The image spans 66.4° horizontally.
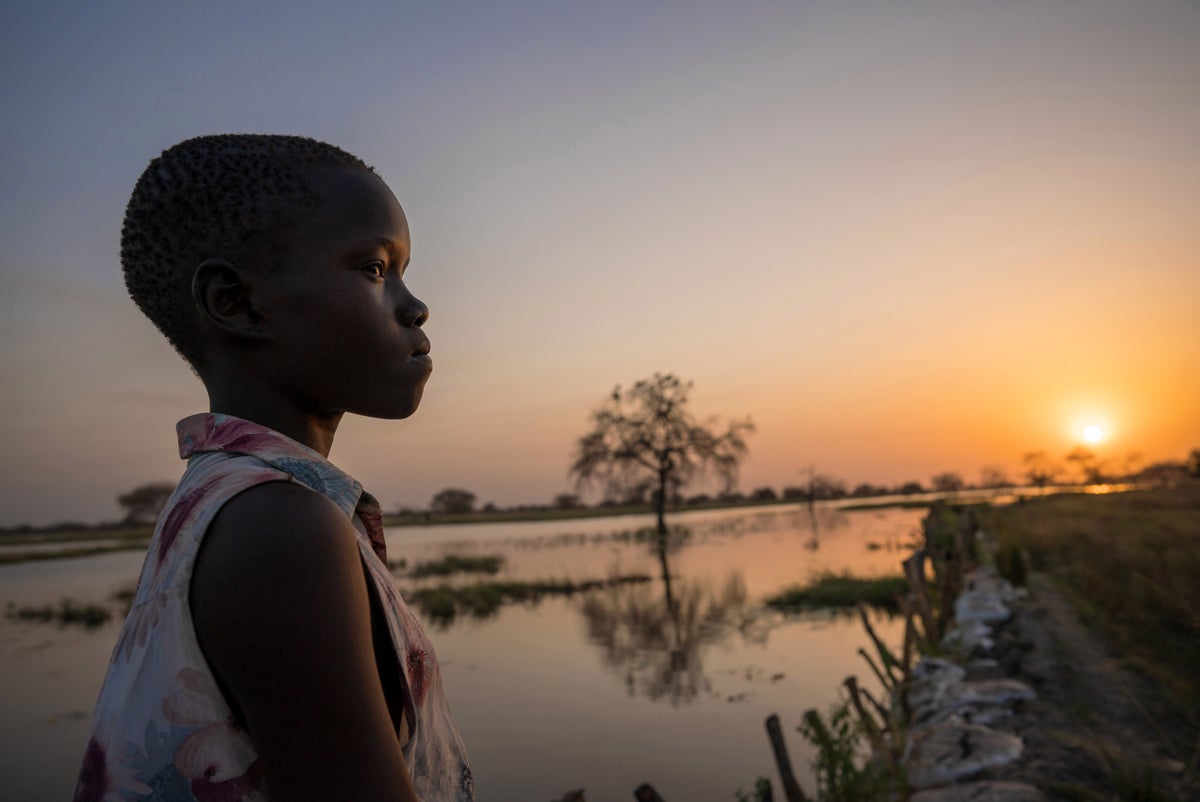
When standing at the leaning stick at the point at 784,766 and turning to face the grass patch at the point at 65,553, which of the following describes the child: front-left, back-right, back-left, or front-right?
back-left

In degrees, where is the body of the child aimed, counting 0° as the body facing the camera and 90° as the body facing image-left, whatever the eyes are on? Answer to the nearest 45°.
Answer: approximately 270°

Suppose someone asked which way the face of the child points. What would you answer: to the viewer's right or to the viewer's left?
to the viewer's right

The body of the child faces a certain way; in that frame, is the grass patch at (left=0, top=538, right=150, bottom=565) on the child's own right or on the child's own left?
on the child's own left

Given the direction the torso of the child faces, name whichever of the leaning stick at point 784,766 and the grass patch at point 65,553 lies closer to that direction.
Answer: the leaning stick

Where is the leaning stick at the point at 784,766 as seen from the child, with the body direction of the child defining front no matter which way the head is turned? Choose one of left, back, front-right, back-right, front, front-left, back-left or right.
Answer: front-left

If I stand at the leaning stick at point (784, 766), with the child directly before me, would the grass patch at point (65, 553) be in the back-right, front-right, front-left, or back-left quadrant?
back-right
